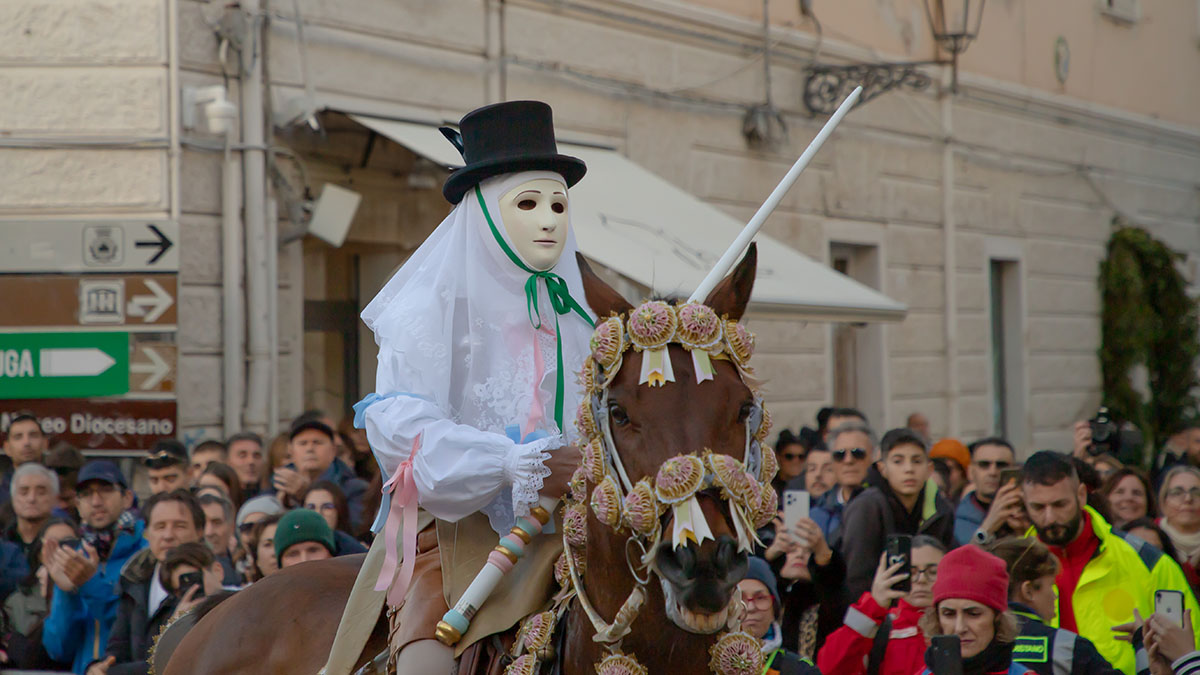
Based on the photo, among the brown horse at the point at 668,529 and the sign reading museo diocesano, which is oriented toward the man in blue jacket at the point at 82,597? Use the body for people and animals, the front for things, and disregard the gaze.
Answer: the sign reading museo diocesano

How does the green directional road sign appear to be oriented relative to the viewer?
toward the camera

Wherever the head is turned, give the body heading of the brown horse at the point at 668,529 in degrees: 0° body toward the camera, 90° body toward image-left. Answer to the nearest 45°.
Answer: approximately 315°

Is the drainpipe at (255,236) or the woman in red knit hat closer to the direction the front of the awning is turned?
the woman in red knit hat

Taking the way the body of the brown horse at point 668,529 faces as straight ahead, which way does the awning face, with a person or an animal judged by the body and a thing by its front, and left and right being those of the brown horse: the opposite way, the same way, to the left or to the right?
the same way

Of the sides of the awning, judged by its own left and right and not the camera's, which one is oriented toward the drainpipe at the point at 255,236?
right

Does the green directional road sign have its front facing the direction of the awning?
no

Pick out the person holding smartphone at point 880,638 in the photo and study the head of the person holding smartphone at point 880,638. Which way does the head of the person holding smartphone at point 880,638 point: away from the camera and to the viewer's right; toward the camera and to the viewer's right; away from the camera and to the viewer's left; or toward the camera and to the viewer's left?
toward the camera and to the viewer's left

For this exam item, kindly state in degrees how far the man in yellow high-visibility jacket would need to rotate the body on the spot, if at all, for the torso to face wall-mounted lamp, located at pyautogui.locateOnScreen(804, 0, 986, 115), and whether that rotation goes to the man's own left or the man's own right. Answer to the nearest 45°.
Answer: approximately 135° to the man's own right

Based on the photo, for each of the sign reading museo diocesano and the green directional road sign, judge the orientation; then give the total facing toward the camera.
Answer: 2

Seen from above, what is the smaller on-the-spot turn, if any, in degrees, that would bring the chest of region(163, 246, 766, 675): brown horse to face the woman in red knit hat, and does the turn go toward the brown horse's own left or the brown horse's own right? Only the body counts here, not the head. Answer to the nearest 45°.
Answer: approximately 90° to the brown horse's own left

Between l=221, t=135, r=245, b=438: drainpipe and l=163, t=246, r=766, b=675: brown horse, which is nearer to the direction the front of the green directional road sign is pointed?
the brown horse

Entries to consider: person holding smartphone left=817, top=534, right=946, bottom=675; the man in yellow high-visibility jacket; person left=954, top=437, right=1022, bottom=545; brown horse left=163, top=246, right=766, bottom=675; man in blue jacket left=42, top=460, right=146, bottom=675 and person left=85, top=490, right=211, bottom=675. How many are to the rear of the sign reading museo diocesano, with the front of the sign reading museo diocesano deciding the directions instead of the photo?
0

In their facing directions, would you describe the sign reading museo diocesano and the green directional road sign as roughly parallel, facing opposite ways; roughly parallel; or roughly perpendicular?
roughly parallel

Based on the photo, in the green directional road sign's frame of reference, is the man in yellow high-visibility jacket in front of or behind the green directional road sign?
in front
